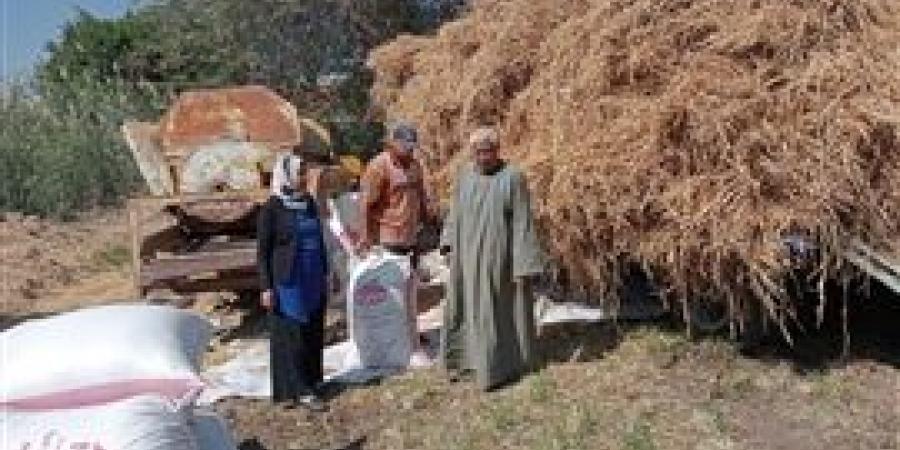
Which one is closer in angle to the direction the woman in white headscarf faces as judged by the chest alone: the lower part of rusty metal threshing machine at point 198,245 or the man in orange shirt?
the man in orange shirt

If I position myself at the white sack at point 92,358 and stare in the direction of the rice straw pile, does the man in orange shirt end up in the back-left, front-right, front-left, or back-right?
front-left

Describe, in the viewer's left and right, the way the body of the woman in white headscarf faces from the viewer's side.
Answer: facing the viewer and to the right of the viewer

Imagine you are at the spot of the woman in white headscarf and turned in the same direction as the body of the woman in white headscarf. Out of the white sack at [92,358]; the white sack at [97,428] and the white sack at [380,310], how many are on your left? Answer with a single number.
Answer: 1

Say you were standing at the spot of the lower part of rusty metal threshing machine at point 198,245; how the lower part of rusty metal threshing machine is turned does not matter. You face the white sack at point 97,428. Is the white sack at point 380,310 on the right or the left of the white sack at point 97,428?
left

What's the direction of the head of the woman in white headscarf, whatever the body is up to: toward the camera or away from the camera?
toward the camera

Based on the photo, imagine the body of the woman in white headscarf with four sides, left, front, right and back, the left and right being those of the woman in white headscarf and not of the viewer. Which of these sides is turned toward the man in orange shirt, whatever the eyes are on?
left

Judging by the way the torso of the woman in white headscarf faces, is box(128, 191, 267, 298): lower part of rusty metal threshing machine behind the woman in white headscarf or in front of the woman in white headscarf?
behind

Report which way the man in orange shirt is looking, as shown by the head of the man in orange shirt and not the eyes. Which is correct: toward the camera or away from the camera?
toward the camera

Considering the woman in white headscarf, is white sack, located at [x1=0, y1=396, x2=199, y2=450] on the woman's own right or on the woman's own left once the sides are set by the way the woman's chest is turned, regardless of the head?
on the woman's own right

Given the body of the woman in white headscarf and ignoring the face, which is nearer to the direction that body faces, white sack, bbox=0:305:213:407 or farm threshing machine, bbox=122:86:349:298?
the white sack
